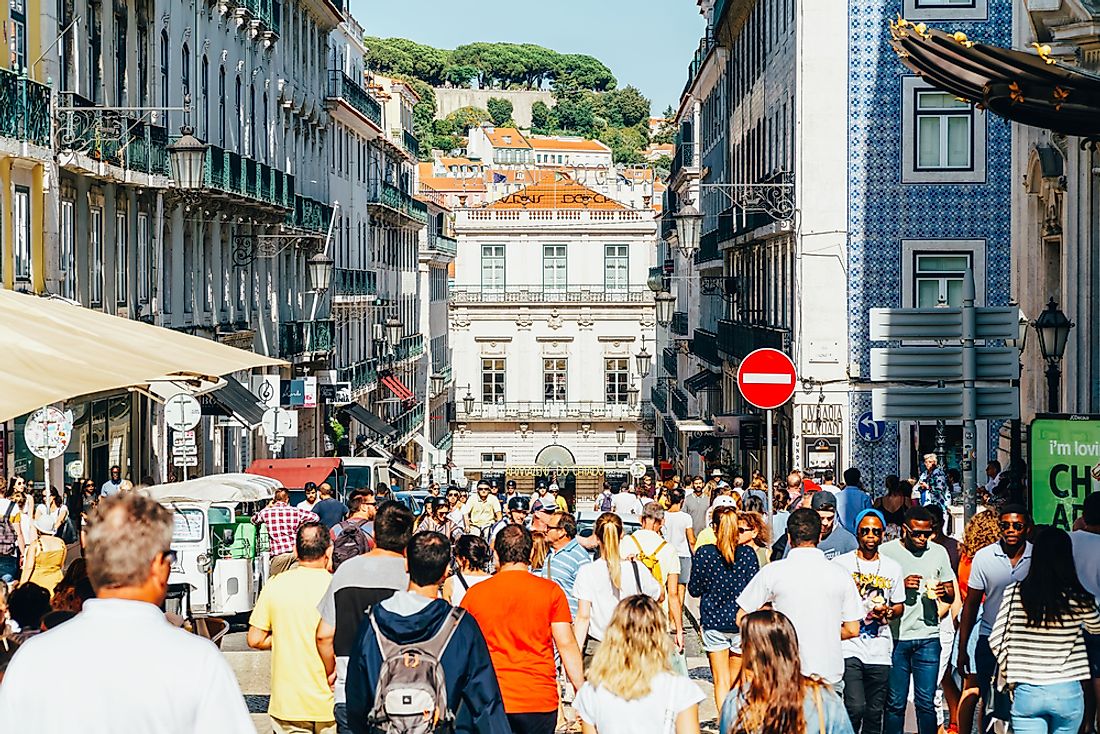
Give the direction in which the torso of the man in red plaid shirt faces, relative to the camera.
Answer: away from the camera

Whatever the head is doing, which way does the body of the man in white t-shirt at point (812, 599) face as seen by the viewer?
away from the camera

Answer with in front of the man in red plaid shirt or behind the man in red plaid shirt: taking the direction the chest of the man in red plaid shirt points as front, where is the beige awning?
behind

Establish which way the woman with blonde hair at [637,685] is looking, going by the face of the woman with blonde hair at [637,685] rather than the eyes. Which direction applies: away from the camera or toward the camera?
away from the camera

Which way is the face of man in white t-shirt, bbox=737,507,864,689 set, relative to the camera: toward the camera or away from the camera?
away from the camera

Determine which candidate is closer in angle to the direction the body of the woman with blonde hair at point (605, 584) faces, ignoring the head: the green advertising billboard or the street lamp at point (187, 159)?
the street lamp

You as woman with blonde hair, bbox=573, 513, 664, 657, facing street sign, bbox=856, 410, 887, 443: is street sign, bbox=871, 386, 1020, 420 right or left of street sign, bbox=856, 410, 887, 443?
right

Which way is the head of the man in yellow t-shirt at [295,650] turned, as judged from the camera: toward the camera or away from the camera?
away from the camera

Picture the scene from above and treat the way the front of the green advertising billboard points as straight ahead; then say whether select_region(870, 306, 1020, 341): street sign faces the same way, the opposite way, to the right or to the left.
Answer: the opposite way

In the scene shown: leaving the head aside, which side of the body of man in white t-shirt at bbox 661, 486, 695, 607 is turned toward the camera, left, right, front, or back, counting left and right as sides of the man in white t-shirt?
back

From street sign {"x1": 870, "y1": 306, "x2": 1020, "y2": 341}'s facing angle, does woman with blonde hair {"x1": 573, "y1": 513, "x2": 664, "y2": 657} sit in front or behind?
behind
